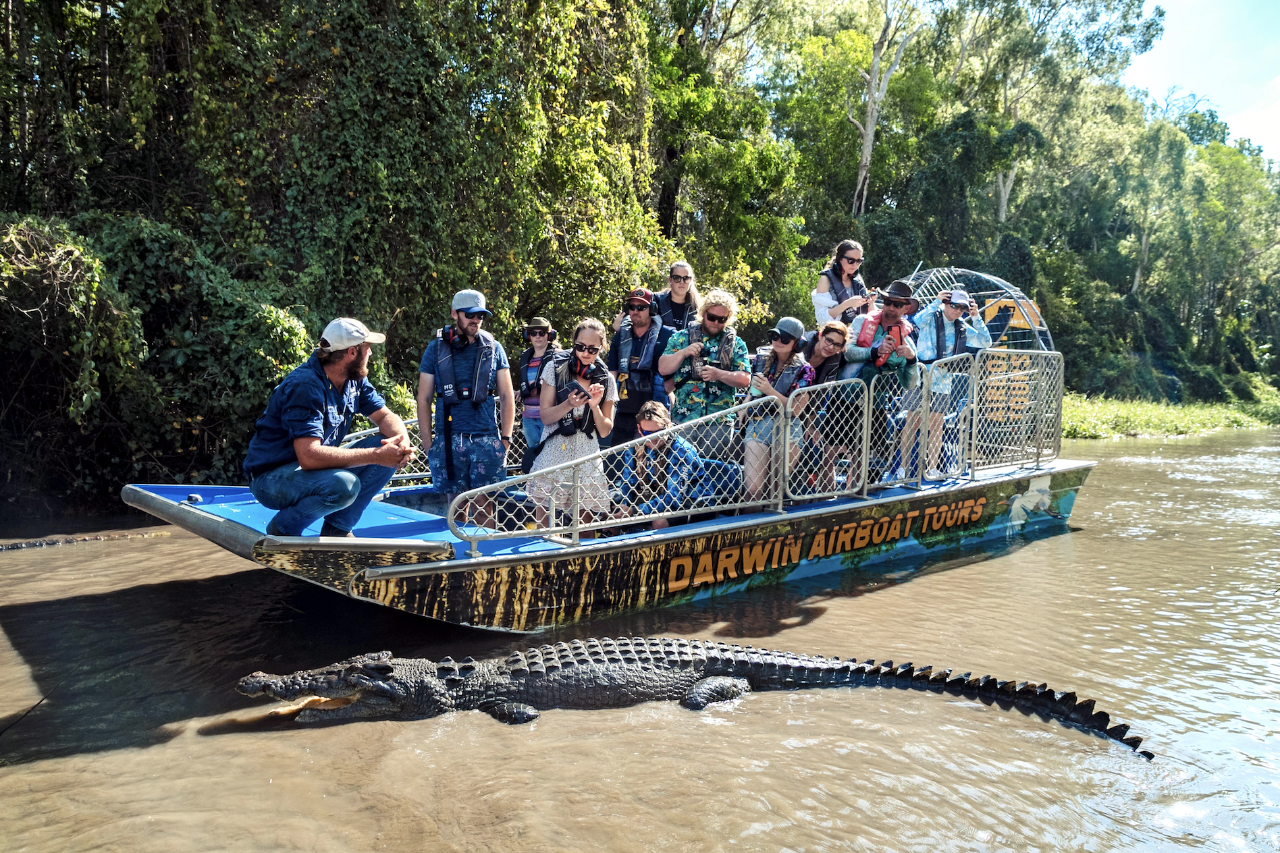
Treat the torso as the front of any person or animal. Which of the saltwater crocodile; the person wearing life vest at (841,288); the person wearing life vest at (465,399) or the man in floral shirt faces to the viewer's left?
the saltwater crocodile

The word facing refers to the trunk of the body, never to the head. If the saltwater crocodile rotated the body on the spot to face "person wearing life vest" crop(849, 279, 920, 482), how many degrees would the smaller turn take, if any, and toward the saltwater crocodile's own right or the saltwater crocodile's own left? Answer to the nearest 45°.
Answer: approximately 135° to the saltwater crocodile's own right

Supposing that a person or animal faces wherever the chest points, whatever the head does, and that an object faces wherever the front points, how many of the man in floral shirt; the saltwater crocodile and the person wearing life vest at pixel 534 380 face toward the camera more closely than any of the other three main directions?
2

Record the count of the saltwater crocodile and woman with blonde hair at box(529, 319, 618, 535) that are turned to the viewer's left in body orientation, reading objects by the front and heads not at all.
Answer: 1

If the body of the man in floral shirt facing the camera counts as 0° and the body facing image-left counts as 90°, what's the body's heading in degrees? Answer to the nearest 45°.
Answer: approximately 0°

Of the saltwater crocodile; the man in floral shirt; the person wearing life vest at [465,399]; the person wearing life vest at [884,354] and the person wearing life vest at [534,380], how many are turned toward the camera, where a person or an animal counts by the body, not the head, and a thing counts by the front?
4

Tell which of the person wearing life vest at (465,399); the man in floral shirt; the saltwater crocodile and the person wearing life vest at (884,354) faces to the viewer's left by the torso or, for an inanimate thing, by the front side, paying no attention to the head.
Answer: the saltwater crocodile

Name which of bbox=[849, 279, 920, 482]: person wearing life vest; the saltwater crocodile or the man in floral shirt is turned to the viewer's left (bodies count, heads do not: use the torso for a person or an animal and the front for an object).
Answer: the saltwater crocodile

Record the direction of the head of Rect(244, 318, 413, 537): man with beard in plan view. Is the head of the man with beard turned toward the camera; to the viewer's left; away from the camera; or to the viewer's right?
to the viewer's right

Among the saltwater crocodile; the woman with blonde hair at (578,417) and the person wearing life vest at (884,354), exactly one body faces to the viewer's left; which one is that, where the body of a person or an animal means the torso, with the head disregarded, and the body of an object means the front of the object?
the saltwater crocodile
